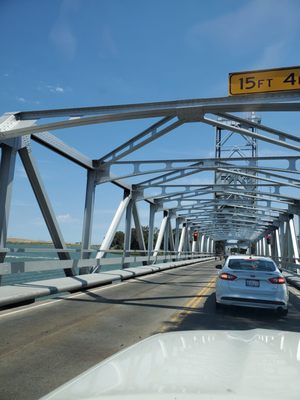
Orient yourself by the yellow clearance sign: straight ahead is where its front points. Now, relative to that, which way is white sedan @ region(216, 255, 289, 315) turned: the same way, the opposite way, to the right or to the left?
the opposite way

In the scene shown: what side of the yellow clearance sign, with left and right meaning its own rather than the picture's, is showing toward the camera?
front

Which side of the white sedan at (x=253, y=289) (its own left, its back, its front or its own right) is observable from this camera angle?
back

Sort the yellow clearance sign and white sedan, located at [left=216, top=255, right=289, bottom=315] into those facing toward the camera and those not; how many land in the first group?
1

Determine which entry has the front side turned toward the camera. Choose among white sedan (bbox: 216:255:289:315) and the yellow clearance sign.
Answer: the yellow clearance sign
